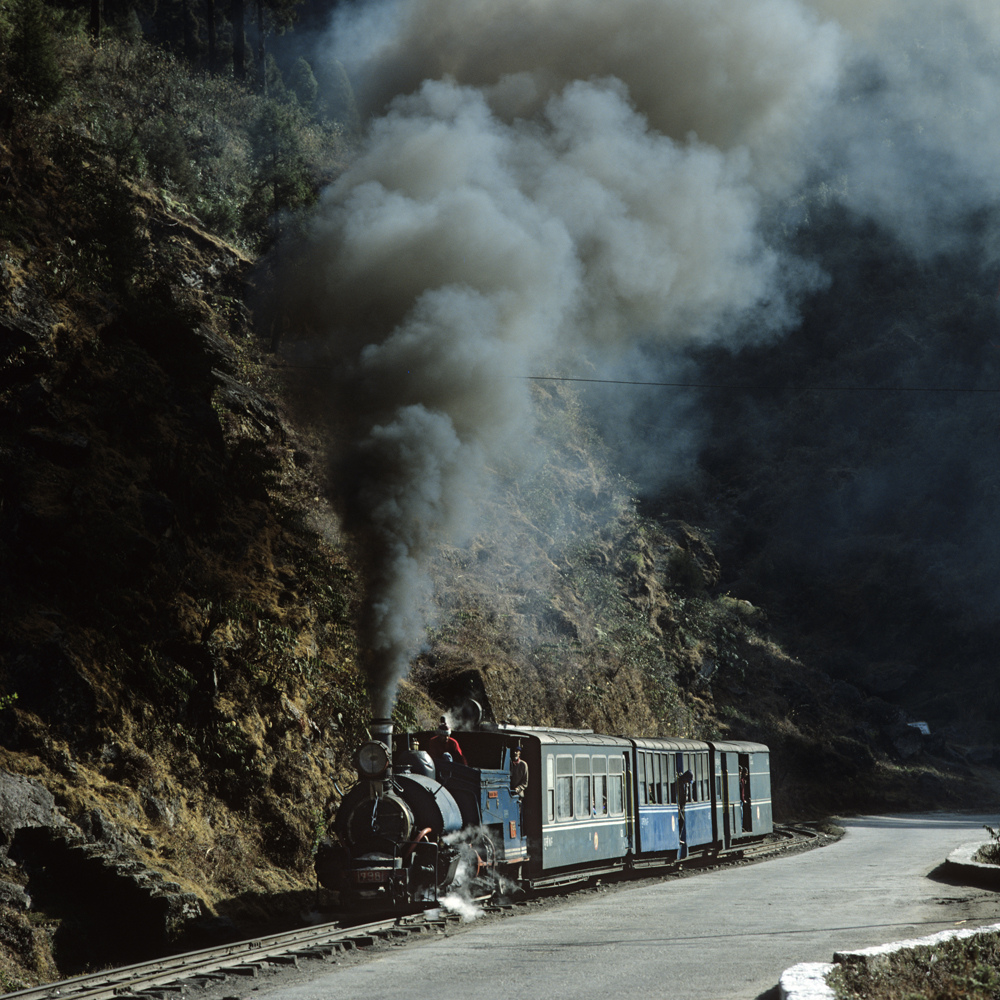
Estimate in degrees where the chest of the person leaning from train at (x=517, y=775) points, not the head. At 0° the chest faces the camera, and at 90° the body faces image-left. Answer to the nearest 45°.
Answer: approximately 45°

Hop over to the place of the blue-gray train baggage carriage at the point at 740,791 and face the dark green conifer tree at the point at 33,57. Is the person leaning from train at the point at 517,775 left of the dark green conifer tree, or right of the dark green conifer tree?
left

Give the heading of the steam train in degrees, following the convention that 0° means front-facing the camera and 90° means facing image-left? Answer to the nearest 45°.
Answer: approximately 45°
